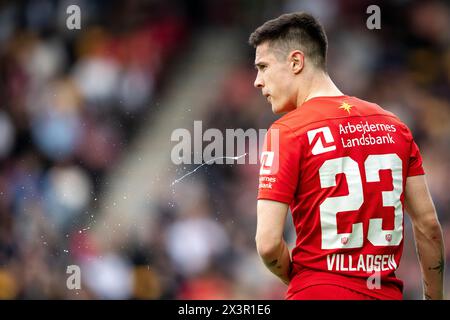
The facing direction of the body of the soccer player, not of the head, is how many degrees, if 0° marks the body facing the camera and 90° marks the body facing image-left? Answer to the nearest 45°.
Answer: approximately 135°

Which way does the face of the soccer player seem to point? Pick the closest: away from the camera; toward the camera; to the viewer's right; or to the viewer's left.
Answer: to the viewer's left
